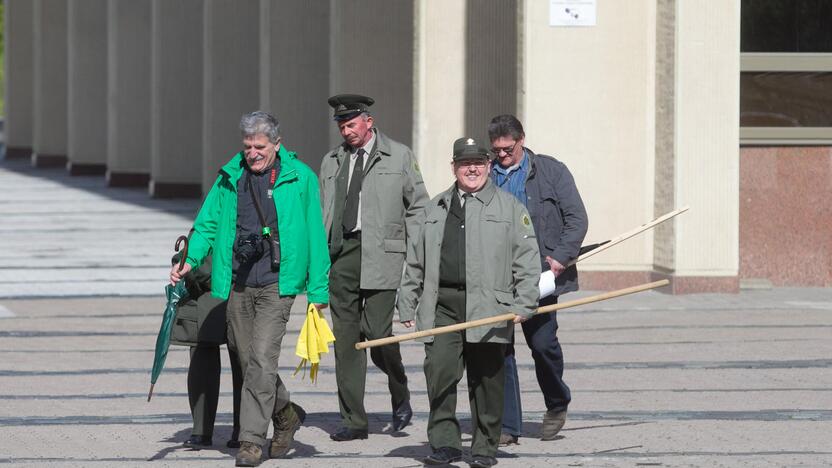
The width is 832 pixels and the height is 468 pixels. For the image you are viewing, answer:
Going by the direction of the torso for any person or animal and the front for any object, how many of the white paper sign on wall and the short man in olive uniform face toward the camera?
2

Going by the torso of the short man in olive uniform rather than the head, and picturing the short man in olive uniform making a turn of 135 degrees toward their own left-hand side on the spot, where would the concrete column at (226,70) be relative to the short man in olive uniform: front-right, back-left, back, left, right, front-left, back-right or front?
front-left

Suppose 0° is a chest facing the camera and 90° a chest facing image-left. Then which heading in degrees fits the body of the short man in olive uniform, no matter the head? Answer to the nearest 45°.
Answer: approximately 0°

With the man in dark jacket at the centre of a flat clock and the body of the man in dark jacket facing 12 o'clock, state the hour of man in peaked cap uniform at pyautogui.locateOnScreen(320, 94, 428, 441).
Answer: The man in peaked cap uniform is roughly at 2 o'clock from the man in dark jacket.

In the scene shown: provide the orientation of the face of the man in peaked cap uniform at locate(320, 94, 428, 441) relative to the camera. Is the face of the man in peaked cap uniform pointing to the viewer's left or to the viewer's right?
to the viewer's left

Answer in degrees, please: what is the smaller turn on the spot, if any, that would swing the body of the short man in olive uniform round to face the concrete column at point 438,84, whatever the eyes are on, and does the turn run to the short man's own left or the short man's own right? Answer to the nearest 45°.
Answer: approximately 180°

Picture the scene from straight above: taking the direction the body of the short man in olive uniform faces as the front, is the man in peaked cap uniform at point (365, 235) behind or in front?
behind

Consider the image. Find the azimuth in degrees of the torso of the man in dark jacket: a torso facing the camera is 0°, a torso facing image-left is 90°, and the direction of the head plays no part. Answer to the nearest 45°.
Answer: approximately 45°

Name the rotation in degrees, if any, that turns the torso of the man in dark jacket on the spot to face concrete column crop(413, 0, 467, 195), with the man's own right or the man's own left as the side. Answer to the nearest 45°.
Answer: approximately 135° to the man's own right

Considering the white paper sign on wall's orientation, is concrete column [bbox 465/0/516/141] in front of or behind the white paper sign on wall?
behind

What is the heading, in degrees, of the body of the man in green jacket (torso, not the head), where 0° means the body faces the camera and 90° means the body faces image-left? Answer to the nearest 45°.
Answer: approximately 45°

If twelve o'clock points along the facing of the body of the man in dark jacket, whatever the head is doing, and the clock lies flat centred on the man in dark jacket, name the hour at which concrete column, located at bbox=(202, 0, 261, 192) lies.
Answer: The concrete column is roughly at 4 o'clock from the man in dark jacket.
